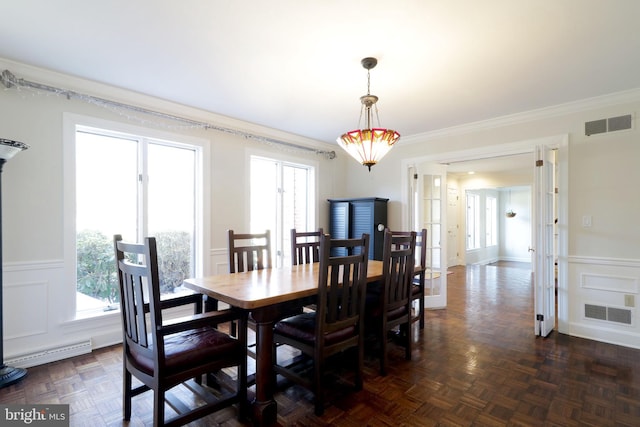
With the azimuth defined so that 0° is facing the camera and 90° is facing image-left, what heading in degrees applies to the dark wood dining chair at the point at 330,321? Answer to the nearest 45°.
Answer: approximately 135°

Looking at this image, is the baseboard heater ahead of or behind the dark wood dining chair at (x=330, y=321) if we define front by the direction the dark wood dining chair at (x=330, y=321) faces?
ahead

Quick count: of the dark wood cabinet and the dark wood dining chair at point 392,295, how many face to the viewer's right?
0

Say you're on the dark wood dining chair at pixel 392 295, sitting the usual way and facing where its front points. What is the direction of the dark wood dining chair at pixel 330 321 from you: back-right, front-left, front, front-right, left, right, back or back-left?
left

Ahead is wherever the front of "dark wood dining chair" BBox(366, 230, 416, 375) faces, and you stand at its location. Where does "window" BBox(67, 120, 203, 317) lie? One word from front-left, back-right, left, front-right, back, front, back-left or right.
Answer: front-left

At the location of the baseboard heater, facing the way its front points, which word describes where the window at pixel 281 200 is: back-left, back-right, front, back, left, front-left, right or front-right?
front-left

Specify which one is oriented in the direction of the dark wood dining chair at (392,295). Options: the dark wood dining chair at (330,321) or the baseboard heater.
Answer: the baseboard heater

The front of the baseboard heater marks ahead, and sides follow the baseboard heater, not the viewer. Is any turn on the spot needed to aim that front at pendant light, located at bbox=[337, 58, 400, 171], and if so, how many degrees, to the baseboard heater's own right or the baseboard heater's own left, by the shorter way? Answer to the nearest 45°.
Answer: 0° — it already faces it

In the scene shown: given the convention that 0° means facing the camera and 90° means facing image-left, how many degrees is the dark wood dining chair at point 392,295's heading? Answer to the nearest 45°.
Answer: approximately 135°

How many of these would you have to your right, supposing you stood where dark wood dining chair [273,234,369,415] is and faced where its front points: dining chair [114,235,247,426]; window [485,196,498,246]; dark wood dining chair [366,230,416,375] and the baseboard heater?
2

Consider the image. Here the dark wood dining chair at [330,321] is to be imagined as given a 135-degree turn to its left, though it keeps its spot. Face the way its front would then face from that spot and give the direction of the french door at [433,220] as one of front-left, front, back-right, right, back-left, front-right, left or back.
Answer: back-left

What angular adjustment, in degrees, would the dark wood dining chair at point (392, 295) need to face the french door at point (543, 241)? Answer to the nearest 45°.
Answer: approximately 90° to its right

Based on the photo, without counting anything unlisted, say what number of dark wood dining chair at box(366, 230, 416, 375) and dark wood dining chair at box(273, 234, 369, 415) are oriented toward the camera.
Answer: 0

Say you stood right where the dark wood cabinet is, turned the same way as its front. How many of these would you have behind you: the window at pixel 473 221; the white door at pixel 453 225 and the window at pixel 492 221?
3

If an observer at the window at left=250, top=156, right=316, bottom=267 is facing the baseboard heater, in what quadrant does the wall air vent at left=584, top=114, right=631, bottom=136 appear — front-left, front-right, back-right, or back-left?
back-left

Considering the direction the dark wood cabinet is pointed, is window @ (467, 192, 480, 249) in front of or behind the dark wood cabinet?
behind

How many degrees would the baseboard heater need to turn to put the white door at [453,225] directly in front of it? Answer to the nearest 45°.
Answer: approximately 45° to its left

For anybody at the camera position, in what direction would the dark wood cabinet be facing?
facing the viewer and to the left of the viewer
